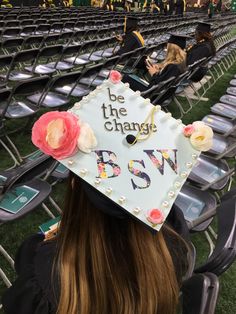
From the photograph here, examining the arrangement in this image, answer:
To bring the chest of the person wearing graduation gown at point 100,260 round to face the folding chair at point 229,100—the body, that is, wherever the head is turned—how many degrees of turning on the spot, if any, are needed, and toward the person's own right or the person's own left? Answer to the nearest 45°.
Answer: approximately 45° to the person's own right

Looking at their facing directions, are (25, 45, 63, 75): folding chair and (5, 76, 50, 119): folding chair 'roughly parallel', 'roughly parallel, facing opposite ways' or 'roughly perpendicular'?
roughly parallel

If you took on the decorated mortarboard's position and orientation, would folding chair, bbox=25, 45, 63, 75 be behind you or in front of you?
in front

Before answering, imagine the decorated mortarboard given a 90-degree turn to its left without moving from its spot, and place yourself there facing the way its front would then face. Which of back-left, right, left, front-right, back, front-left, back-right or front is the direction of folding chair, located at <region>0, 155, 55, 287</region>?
front-right

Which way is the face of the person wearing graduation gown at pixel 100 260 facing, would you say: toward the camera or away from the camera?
away from the camera

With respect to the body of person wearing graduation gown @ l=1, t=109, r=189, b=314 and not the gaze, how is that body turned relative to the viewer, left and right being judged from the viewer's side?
facing away from the viewer

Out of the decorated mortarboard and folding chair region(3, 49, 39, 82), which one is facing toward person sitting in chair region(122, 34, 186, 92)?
the decorated mortarboard
